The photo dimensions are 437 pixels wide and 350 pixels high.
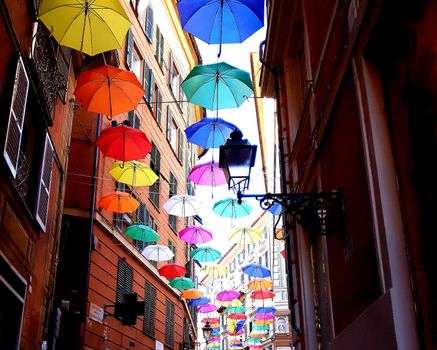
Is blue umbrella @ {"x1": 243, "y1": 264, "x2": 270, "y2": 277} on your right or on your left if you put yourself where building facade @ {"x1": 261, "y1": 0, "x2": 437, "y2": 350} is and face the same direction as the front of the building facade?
on your right

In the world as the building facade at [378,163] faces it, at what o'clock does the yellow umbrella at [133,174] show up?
The yellow umbrella is roughly at 2 o'clock from the building facade.

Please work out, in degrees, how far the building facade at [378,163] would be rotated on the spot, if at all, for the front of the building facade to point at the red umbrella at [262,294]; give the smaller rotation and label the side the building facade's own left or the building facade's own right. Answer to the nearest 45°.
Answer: approximately 90° to the building facade's own right

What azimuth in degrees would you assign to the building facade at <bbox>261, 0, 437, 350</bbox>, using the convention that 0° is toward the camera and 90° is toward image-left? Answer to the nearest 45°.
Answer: approximately 90°

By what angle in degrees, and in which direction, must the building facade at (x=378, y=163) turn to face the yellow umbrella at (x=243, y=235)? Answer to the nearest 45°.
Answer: approximately 90° to its right

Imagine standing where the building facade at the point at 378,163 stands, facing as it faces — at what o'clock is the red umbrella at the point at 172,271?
The red umbrella is roughly at 2 o'clock from the building facade.
